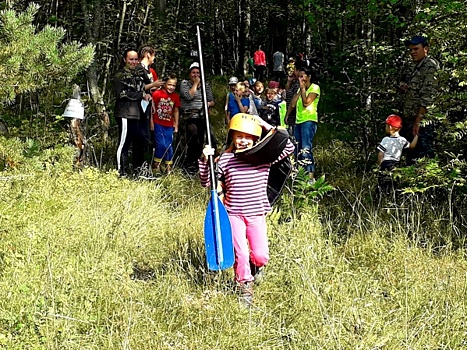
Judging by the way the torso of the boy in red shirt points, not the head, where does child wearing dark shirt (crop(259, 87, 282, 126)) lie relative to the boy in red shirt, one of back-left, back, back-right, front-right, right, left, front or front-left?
back-left

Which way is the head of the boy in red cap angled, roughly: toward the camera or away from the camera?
away from the camera

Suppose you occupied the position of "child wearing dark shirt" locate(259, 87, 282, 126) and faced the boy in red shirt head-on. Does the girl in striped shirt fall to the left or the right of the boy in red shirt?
left

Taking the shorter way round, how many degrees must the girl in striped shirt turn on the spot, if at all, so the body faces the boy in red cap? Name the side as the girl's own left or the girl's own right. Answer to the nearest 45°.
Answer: approximately 135° to the girl's own left

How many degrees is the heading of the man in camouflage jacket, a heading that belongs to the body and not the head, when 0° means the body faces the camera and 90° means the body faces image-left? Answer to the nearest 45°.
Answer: approximately 45°

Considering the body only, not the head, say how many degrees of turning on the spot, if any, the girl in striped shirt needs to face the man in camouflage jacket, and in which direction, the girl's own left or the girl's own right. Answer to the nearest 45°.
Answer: approximately 135° to the girl's own left

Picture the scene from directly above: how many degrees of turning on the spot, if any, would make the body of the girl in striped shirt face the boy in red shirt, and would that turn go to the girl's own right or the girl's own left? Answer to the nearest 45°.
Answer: approximately 180°

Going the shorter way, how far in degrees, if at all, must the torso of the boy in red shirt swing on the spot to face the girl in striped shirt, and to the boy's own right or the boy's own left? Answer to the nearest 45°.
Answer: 0° — they already face them

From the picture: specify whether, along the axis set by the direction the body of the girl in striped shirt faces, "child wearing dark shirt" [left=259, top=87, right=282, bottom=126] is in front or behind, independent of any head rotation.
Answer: behind

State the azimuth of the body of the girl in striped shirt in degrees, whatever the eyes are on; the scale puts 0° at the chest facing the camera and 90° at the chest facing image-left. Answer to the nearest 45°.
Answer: approximately 0°

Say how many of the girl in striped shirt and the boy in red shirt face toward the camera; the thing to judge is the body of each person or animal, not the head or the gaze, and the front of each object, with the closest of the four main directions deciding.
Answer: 2
